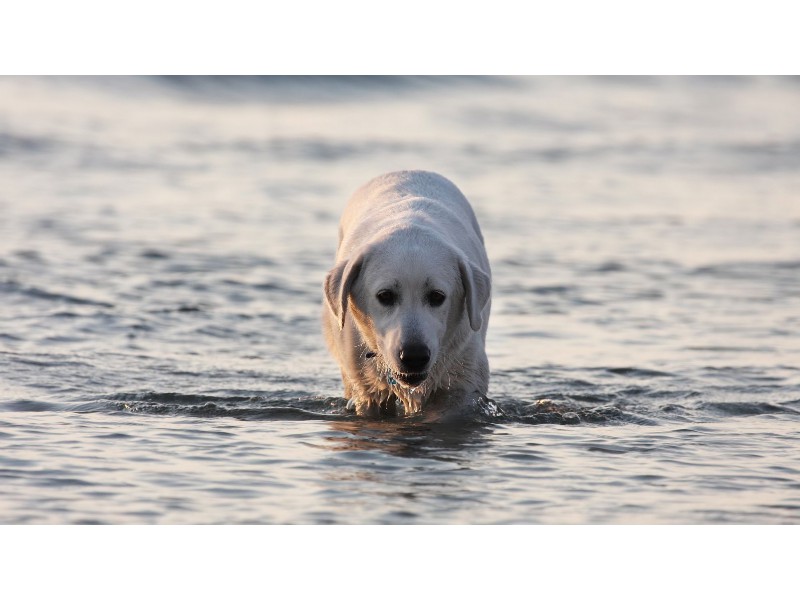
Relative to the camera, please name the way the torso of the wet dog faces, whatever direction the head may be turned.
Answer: toward the camera
